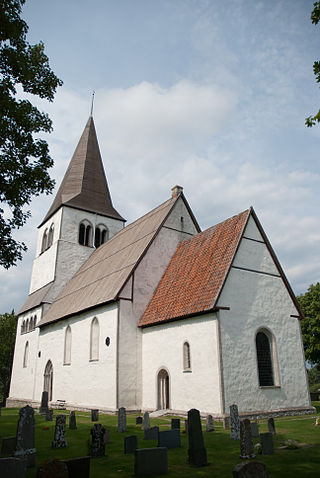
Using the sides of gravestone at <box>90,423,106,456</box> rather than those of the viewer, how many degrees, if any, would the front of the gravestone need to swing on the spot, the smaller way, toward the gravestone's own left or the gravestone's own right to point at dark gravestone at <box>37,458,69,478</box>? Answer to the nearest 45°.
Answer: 0° — it already faces it

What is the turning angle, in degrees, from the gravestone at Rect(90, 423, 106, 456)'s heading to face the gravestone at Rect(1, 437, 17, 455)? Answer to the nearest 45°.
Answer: approximately 90° to its right

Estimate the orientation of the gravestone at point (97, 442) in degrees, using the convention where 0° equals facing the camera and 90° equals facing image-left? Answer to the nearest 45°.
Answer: approximately 0°

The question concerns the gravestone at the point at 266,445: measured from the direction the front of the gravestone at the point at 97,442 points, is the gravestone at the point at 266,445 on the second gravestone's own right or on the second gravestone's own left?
on the second gravestone's own left

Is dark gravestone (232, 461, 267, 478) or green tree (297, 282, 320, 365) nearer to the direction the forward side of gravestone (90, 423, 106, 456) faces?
the dark gravestone

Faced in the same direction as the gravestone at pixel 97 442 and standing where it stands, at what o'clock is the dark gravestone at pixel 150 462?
The dark gravestone is roughly at 11 o'clock from the gravestone.

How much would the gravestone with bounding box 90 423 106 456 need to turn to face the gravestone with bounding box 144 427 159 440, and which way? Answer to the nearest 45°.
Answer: approximately 135° to its left

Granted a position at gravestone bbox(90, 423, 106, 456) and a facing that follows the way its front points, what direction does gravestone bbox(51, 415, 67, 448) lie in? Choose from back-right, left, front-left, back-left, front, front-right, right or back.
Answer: back-right

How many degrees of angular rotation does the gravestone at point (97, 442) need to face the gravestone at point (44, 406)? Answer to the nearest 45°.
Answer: approximately 180°

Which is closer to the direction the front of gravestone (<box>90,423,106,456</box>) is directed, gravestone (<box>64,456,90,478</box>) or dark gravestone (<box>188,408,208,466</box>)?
the gravestone
